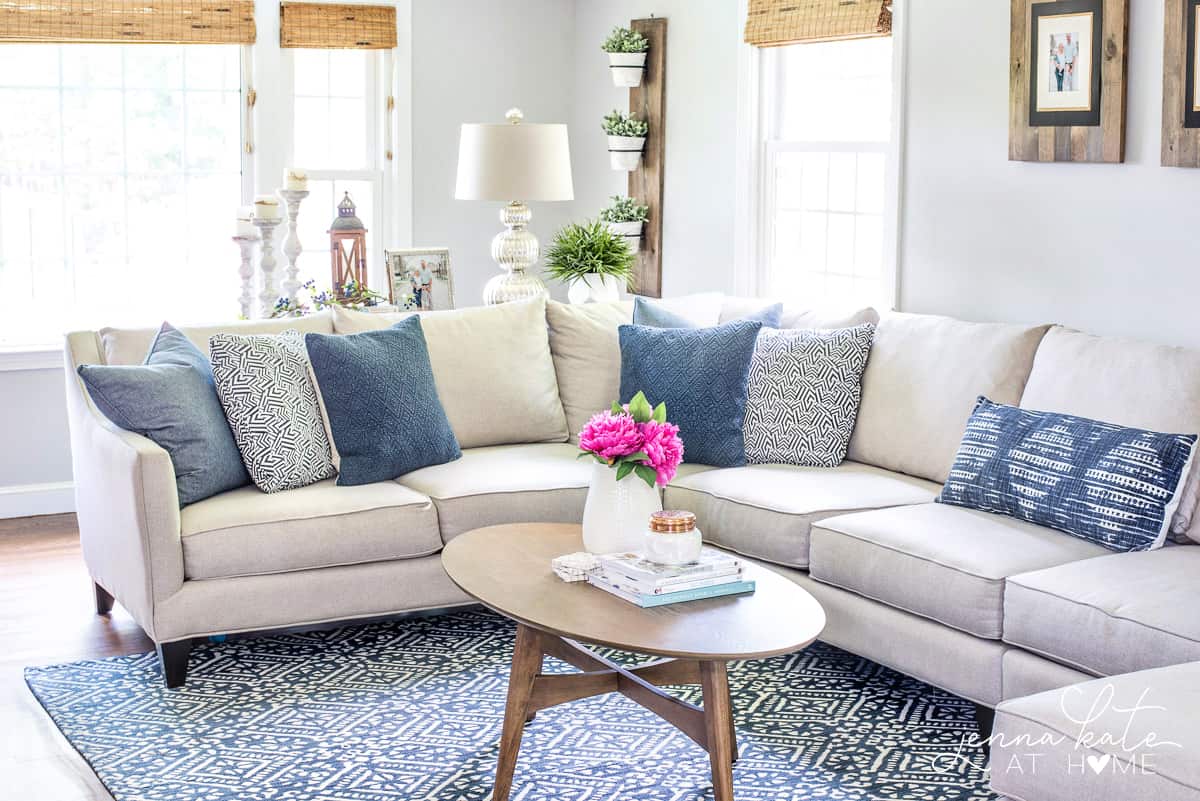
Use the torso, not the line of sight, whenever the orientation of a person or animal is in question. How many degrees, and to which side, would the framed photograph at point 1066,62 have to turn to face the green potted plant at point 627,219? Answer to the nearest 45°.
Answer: approximately 90° to its right

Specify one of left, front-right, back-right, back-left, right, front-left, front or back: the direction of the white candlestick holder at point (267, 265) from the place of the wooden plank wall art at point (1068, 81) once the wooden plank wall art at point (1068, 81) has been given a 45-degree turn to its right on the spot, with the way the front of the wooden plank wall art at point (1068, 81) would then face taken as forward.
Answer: front

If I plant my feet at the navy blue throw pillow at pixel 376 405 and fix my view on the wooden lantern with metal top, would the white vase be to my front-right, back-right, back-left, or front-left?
back-right

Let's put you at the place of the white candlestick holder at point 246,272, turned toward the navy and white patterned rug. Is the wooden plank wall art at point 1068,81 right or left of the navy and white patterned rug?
left

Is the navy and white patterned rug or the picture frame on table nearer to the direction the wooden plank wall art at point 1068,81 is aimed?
the navy and white patterned rug

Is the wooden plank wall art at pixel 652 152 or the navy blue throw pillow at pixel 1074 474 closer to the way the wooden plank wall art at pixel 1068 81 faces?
the navy blue throw pillow

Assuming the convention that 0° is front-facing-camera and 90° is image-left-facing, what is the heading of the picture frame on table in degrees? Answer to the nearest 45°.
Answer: approximately 0°
